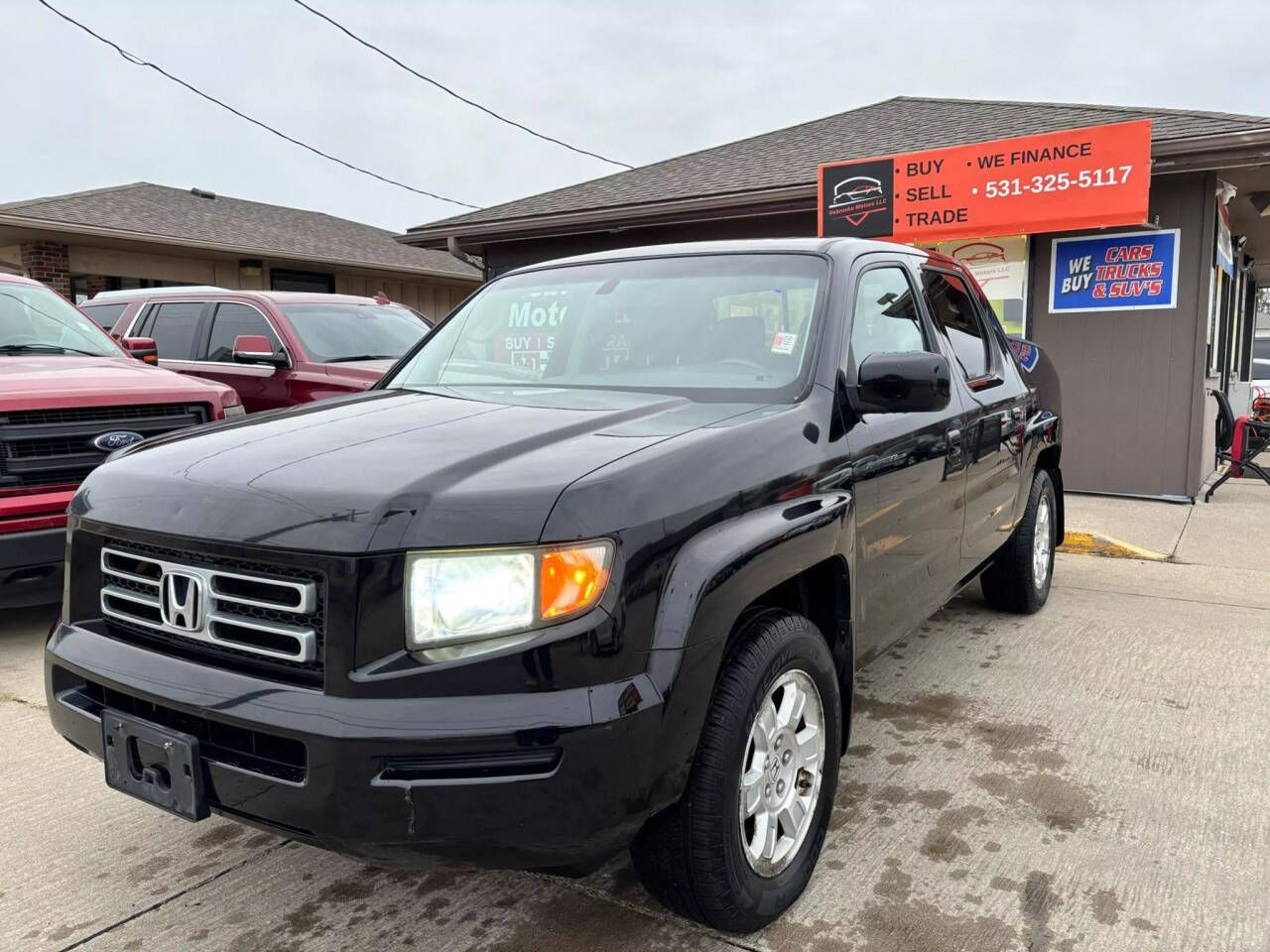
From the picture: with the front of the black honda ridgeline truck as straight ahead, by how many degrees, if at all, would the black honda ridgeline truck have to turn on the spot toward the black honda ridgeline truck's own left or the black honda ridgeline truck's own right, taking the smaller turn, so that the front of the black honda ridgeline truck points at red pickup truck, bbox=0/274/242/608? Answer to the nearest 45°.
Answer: approximately 90° to the black honda ridgeline truck's own right

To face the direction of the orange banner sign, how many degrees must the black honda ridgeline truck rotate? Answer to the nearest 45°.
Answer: approximately 180°

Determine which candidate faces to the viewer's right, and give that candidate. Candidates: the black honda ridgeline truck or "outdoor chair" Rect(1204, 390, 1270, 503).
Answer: the outdoor chair

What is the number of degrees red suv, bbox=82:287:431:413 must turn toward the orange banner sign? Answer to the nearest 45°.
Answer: approximately 45° to its left

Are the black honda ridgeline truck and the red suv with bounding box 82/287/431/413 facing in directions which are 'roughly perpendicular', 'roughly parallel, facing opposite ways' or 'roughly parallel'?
roughly perpendicular

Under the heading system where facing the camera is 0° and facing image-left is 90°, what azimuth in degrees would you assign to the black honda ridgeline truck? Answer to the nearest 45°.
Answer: approximately 45°

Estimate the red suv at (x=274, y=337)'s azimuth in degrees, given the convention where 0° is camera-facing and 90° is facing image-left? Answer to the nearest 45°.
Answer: approximately 315°

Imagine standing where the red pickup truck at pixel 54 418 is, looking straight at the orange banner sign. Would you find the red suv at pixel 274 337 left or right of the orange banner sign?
left

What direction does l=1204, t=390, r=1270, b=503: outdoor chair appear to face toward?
to the viewer's right
